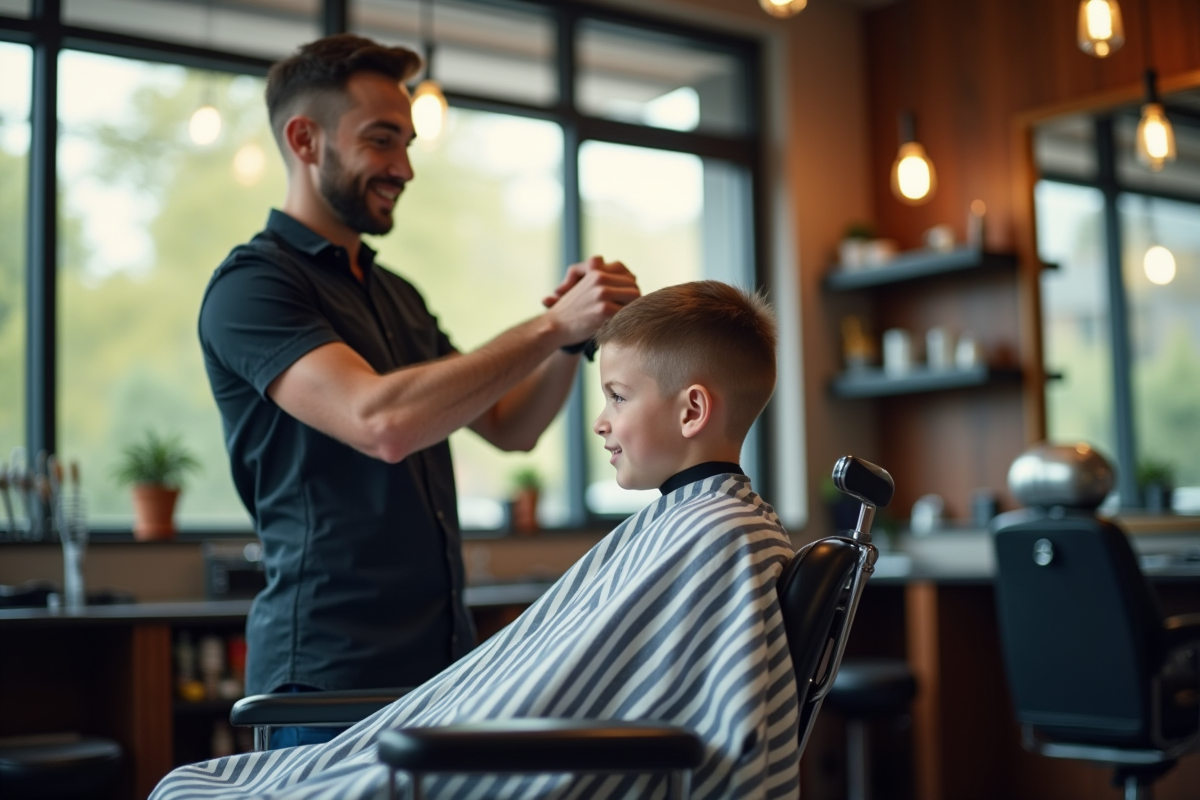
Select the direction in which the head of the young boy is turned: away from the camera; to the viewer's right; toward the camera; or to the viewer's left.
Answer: to the viewer's left

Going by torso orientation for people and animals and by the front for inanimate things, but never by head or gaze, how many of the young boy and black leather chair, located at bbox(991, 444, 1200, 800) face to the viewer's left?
1

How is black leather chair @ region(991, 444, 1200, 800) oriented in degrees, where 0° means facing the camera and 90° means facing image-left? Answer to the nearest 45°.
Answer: approximately 225°

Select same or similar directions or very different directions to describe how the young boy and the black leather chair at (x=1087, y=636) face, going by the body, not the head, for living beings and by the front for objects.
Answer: very different directions

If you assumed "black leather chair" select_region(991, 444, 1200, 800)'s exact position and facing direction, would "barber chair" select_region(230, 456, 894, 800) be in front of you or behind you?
behind

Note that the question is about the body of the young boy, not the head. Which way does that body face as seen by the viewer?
to the viewer's left

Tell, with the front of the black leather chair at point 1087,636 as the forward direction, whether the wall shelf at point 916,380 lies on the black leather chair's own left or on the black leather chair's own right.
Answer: on the black leather chair's own left

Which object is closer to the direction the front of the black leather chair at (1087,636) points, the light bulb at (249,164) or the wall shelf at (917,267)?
the wall shelf

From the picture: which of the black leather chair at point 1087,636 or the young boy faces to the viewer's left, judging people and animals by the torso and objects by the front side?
the young boy
